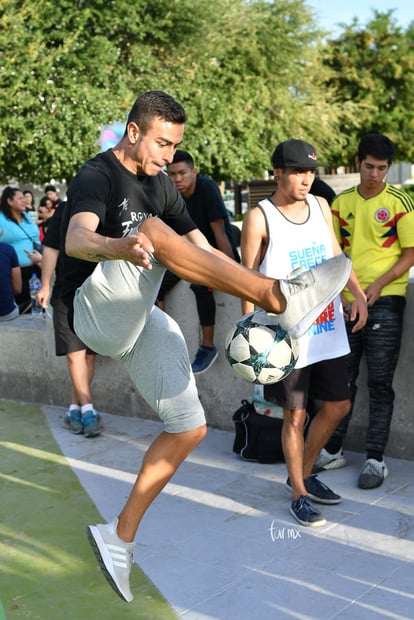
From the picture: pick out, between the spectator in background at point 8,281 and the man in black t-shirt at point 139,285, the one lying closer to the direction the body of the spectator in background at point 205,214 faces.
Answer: the man in black t-shirt

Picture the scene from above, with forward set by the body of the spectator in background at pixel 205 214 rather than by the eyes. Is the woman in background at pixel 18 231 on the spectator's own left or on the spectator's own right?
on the spectator's own right

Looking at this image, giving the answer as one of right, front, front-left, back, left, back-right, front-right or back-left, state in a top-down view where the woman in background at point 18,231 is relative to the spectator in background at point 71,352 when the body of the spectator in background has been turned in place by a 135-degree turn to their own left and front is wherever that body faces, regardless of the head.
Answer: front-left

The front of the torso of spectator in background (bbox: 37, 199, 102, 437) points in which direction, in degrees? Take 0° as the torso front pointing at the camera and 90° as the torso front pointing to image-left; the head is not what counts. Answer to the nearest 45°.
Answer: approximately 0°

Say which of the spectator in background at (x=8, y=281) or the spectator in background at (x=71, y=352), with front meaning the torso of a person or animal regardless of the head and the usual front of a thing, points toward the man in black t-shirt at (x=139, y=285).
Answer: the spectator in background at (x=71, y=352)

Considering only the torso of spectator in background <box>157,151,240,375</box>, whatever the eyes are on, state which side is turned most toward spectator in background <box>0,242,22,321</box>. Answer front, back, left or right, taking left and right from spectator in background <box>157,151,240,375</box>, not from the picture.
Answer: right
